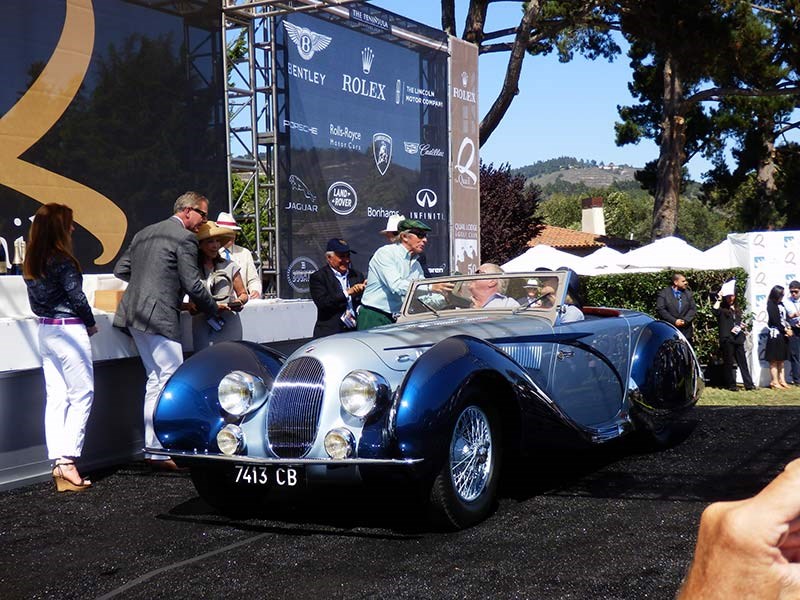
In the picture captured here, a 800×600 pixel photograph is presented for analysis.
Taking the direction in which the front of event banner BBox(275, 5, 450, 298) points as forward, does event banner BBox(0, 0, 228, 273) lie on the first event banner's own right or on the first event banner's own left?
on the first event banner's own right

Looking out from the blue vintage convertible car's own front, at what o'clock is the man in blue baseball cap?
The man in blue baseball cap is roughly at 4 o'clock from the blue vintage convertible car.

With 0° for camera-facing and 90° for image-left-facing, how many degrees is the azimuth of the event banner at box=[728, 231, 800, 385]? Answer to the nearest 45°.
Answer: approximately 0°

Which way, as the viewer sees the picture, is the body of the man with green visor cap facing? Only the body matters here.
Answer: to the viewer's right

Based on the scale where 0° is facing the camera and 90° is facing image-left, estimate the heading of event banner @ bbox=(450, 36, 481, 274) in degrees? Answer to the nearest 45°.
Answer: approximately 315°

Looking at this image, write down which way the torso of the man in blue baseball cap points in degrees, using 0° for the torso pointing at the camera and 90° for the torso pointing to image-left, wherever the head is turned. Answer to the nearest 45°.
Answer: approximately 315°

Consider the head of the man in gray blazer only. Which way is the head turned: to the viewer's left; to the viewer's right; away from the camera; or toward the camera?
to the viewer's right

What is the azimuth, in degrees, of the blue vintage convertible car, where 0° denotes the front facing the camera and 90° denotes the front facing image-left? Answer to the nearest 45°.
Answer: approximately 45°

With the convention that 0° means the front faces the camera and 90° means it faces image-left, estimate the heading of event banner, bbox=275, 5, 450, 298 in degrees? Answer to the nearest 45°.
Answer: approximately 315°
